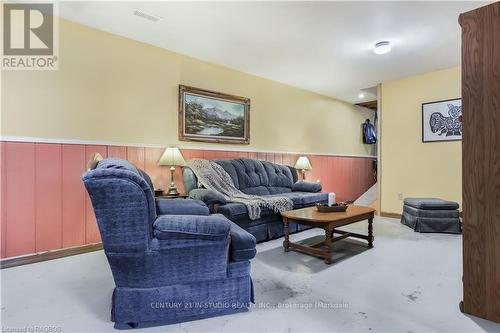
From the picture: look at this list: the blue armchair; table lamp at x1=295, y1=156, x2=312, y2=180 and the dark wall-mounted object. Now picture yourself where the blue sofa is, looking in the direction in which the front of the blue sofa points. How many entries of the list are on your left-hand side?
2

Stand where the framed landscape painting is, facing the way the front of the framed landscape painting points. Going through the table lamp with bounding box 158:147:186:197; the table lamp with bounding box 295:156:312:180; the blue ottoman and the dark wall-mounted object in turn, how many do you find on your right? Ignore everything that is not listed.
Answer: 1

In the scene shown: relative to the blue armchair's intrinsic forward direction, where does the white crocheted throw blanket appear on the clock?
The white crocheted throw blanket is roughly at 10 o'clock from the blue armchair.

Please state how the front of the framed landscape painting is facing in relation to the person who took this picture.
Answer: facing the viewer and to the right of the viewer

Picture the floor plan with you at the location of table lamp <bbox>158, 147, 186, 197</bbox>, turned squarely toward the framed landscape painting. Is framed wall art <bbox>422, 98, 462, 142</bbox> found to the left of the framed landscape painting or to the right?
right

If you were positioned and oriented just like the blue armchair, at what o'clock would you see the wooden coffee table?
The wooden coffee table is roughly at 11 o'clock from the blue armchair.

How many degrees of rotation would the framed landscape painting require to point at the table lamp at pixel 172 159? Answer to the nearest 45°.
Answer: approximately 90° to its right

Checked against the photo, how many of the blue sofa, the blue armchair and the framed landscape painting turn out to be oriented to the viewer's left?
0

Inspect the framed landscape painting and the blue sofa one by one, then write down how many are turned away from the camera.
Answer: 0

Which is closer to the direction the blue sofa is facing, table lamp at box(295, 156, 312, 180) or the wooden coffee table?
the wooden coffee table

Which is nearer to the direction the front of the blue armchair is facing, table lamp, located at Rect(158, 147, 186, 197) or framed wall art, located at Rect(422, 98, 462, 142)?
the framed wall art

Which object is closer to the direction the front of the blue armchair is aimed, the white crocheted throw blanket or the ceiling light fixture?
the ceiling light fixture

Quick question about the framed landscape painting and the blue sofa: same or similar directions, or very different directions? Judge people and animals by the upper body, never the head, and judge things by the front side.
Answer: same or similar directions

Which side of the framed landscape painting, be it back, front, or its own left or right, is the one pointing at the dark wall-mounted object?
left

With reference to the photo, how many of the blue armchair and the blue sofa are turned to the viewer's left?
0

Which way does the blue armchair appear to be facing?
to the viewer's right

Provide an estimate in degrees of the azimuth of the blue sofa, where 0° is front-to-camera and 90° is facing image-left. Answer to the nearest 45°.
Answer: approximately 315°

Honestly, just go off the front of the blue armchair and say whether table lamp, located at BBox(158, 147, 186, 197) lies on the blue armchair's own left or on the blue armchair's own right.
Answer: on the blue armchair's own left

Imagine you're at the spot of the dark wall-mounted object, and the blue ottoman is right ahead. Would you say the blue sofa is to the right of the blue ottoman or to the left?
right
